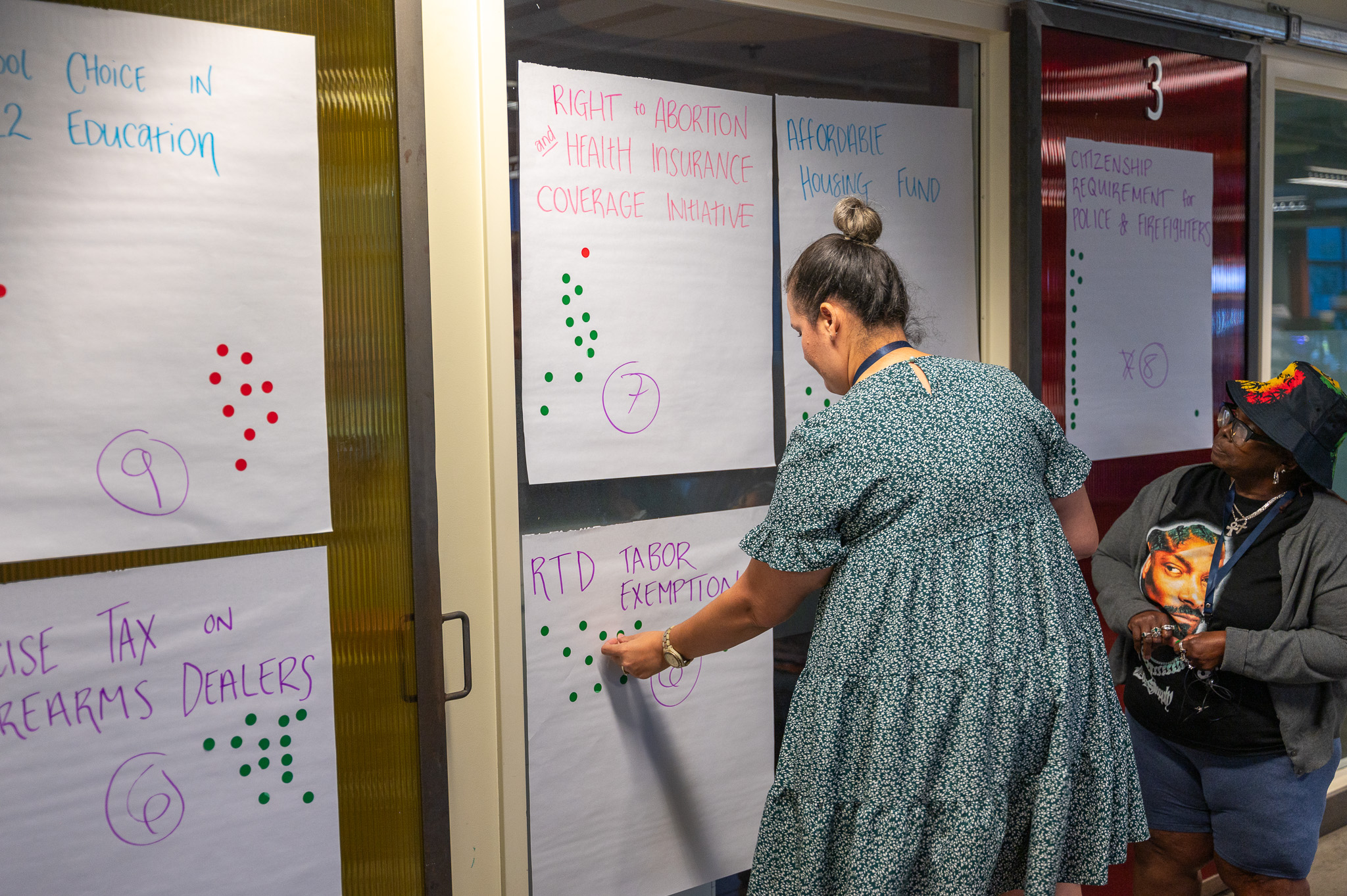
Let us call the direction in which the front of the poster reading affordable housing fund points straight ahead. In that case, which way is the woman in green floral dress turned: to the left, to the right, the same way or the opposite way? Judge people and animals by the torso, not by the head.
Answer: the opposite way

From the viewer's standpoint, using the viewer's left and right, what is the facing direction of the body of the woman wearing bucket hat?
facing the viewer and to the left of the viewer

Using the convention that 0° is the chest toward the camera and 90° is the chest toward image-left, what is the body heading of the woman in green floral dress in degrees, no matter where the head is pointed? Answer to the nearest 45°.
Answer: approximately 135°

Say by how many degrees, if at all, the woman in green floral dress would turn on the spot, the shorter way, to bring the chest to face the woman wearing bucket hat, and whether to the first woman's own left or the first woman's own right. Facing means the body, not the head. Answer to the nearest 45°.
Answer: approximately 90° to the first woman's own right

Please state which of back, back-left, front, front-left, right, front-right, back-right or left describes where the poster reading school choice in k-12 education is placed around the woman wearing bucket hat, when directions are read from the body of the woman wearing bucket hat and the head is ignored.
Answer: front

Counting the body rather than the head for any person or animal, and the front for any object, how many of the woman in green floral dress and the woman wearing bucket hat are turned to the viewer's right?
0

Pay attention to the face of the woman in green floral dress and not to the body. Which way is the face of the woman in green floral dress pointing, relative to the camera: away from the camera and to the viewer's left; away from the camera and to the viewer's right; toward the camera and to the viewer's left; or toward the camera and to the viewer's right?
away from the camera and to the viewer's left

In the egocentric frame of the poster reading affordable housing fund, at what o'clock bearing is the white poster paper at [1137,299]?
The white poster paper is roughly at 9 o'clock from the poster reading affordable housing fund.

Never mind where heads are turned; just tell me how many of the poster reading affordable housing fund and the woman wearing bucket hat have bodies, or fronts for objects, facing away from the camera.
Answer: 0

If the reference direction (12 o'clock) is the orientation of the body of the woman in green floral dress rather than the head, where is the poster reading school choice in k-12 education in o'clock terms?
The poster reading school choice in k-12 education is roughly at 10 o'clock from the woman in green floral dress.

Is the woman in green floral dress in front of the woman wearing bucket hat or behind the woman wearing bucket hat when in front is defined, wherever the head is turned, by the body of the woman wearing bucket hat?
in front

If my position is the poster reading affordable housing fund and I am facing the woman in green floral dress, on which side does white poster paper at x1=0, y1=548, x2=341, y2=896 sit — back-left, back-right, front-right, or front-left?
front-right

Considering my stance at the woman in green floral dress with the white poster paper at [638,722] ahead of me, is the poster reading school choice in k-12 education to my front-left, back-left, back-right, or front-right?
front-left
